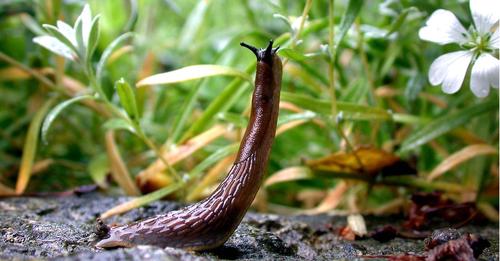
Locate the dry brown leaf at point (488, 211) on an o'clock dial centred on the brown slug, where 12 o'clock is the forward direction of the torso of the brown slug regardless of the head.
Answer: The dry brown leaf is roughly at 11 o'clock from the brown slug.

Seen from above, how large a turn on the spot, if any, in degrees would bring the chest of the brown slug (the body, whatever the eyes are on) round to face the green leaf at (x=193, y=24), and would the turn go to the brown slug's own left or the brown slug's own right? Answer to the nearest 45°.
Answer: approximately 90° to the brown slug's own left

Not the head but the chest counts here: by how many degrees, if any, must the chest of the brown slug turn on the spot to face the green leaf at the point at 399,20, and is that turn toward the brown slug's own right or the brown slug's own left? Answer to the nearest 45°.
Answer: approximately 45° to the brown slug's own left

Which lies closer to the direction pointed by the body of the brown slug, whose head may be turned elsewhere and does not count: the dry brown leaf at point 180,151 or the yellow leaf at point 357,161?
the yellow leaf

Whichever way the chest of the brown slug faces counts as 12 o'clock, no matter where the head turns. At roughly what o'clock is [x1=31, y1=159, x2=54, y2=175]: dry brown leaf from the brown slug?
The dry brown leaf is roughly at 8 o'clock from the brown slug.

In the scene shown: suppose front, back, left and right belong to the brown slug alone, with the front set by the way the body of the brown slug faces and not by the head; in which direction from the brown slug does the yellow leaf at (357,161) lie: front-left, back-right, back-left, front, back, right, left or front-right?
front-left

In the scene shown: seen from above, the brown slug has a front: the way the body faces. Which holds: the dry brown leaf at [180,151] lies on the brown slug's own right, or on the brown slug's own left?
on the brown slug's own left

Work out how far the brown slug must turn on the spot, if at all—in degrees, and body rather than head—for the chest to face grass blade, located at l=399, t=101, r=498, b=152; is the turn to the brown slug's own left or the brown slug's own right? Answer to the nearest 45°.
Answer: approximately 45° to the brown slug's own left

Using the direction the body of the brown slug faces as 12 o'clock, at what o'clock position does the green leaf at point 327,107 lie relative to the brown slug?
The green leaf is roughly at 10 o'clock from the brown slug.

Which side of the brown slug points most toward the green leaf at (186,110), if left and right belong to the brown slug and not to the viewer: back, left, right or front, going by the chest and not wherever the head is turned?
left

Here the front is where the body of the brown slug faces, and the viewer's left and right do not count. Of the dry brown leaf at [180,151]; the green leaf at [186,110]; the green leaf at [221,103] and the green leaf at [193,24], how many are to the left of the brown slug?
4

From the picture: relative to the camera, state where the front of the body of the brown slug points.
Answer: to the viewer's right
